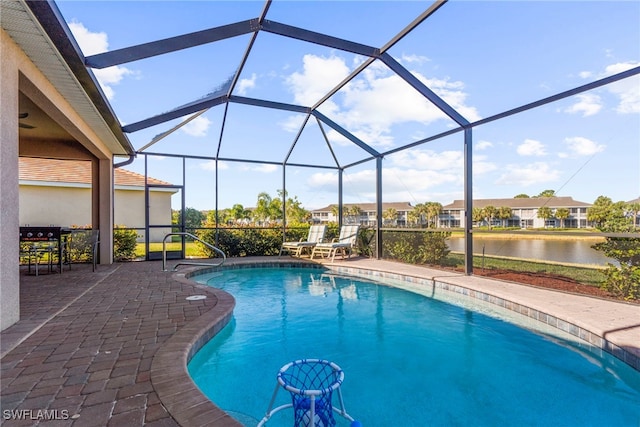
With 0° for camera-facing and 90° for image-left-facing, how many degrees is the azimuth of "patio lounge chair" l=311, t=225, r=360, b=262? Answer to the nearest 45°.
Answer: approximately 45°

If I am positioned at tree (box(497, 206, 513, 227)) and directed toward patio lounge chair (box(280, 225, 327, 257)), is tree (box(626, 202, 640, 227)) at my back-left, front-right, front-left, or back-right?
back-left

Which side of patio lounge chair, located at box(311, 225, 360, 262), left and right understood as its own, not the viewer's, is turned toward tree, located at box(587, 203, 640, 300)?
left

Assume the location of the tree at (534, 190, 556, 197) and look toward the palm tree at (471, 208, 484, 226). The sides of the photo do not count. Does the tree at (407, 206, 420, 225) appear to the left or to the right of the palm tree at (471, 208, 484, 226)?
right

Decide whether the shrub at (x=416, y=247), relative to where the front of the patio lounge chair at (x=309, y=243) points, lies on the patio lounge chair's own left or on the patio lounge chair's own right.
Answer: on the patio lounge chair's own left

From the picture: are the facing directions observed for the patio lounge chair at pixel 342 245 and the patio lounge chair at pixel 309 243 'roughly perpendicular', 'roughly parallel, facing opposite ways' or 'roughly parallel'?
roughly parallel

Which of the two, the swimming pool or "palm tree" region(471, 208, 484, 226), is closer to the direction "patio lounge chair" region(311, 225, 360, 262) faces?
the swimming pool

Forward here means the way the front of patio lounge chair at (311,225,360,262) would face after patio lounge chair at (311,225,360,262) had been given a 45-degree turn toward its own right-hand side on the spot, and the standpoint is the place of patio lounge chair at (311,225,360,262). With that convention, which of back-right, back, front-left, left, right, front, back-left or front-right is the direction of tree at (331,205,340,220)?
right

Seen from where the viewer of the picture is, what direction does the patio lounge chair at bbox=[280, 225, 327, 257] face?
facing the viewer and to the left of the viewer
